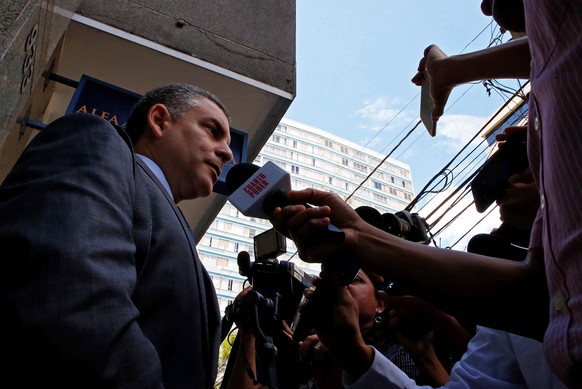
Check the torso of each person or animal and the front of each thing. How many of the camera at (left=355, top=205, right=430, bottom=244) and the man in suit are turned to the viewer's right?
1

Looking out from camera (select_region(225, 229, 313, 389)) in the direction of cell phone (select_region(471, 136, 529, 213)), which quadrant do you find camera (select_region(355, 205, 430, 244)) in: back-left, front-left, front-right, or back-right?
front-left

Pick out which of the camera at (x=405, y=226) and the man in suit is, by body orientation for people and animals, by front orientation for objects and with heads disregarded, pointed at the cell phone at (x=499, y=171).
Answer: the man in suit

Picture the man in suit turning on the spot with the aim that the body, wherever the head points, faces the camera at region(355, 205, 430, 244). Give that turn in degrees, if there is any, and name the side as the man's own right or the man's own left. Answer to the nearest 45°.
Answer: approximately 45° to the man's own left

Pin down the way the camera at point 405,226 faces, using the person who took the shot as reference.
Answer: facing to the left of the viewer

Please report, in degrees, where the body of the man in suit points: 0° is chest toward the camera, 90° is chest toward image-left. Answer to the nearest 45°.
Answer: approximately 270°

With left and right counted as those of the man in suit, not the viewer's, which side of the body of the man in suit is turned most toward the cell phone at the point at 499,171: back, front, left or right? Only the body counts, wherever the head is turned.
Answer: front

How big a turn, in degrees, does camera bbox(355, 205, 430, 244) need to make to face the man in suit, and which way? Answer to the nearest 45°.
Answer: approximately 45° to its left
